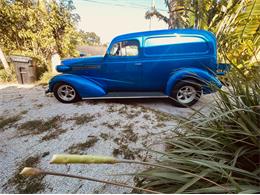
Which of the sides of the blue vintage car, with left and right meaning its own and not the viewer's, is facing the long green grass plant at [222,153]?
left

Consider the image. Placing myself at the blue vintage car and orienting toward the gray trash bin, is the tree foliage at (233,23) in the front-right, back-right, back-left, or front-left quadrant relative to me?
back-right

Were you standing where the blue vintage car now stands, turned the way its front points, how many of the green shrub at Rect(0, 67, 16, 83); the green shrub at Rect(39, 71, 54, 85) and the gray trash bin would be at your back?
0

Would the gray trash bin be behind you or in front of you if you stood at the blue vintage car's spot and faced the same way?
in front

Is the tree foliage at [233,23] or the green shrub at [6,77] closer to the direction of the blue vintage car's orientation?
the green shrub

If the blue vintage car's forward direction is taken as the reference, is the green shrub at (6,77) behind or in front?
in front

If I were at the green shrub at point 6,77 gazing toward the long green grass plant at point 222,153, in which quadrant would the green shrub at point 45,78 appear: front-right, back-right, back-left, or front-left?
front-left

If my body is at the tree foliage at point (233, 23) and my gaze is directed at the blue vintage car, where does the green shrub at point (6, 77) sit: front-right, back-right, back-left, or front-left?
front-right

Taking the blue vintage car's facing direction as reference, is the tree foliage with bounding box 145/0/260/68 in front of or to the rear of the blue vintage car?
to the rear

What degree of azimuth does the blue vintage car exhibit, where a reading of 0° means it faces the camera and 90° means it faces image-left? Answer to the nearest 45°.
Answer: approximately 90°
